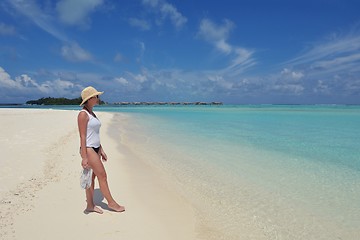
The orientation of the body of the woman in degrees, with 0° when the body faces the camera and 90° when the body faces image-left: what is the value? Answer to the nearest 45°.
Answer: approximately 270°

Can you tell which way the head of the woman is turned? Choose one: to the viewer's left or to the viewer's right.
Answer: to the viewer's right
